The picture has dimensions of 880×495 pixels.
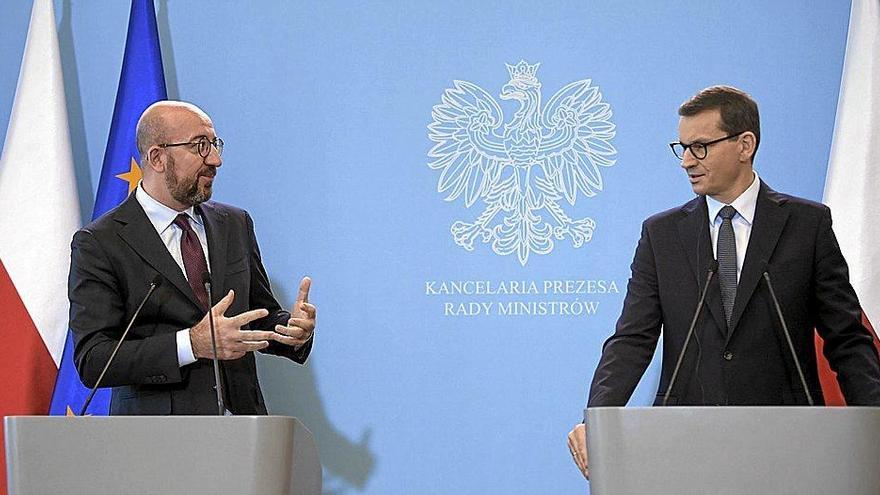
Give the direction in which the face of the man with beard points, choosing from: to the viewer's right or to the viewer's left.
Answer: to the viewer's right

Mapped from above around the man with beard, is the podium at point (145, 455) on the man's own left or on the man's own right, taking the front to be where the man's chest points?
on the man's own right

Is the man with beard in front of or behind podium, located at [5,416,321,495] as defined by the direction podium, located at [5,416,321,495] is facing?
behind

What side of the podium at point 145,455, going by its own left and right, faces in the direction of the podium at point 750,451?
left

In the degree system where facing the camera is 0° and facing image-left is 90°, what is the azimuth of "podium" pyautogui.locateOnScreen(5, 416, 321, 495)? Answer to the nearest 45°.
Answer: approximately 0°

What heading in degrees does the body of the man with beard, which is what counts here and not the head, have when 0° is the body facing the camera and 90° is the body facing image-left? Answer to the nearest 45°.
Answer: approximately 315°

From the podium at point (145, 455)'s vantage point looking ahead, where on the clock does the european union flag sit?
The european union flag is roughly at 6 o'clock from the podium.
